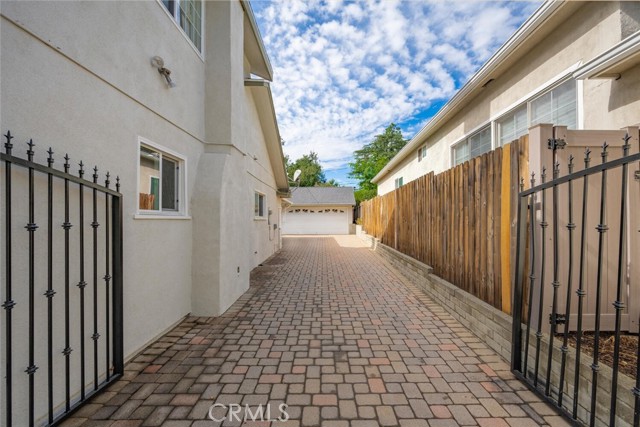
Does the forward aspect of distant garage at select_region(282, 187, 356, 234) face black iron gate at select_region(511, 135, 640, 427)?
yes

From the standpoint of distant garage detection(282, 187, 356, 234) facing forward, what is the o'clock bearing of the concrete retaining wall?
The concrete retaining wall is roughly at 12 o'clock from the distant garage.

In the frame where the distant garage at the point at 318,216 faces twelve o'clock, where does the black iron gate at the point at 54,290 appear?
The black iron gate is roughly at 12 o'clock from the distant garage.

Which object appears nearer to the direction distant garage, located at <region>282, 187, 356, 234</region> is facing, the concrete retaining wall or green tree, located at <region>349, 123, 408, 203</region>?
the concrete retaining wall

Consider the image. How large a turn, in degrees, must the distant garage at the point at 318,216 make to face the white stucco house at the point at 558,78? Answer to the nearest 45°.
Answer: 0° — it already faces it

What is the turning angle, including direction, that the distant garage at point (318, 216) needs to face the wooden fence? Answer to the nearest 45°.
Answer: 0° — it already faces it

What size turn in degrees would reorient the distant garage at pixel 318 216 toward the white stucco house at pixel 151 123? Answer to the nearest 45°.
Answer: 0° — it already faces it

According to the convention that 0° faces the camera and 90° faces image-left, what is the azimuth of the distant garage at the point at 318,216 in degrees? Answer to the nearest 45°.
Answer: approximately 0°

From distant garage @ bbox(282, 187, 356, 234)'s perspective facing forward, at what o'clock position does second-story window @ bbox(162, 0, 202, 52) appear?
The second-story window is roughly at 12 o'clock from the distant garage.
